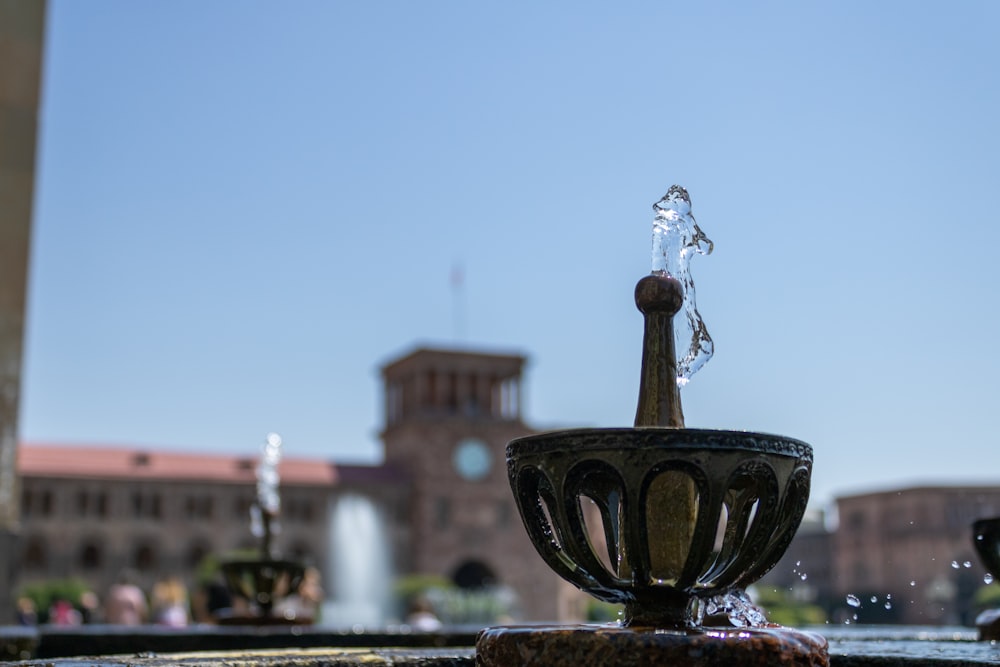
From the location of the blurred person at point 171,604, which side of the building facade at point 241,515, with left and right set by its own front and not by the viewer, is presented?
front

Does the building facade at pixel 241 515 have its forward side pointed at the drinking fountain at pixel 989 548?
yes

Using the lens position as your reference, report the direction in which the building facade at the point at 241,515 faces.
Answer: facing the viewer

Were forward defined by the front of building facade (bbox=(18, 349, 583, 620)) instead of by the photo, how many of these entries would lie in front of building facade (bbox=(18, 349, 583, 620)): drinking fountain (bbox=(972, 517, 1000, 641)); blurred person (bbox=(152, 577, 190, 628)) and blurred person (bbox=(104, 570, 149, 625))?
3

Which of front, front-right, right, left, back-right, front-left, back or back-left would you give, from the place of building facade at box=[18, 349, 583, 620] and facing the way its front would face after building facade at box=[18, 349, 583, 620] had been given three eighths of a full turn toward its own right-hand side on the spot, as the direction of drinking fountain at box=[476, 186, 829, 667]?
back-left
